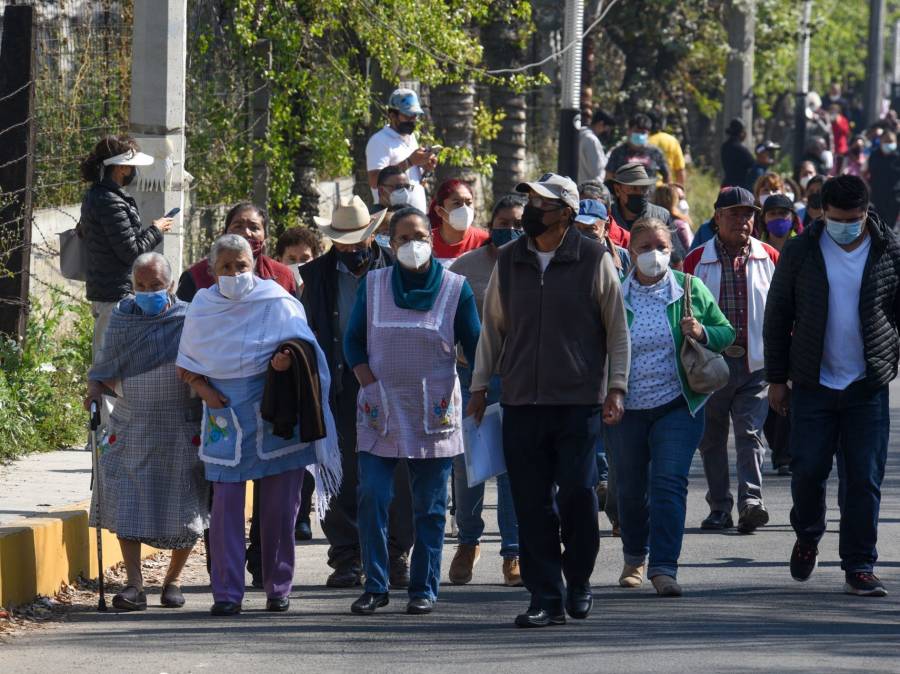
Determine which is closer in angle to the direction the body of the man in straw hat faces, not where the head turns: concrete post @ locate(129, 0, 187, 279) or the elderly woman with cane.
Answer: the elderly woman with cane

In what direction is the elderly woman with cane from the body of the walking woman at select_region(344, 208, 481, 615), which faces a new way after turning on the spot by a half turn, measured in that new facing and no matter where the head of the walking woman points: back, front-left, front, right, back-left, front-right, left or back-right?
left

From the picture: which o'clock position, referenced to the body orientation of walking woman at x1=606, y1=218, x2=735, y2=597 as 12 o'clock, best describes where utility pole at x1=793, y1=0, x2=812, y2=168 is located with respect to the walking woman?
The utility pole is roughly at 6 o'clock from the walking woman.

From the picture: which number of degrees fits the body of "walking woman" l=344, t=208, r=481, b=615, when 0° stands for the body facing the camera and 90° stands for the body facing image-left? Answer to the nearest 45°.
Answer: approximately 0°

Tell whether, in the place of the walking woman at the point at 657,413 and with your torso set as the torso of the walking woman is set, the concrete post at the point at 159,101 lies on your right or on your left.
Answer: on your right

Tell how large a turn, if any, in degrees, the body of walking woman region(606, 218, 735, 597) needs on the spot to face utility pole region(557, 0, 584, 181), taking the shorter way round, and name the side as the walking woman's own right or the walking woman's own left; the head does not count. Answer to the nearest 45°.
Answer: approximately 180°

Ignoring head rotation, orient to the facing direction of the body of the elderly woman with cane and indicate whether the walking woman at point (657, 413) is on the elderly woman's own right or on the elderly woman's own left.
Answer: on the elderly woman's own left
